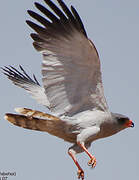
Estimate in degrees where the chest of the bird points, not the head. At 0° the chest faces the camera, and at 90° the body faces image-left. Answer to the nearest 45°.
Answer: approximately 270°
